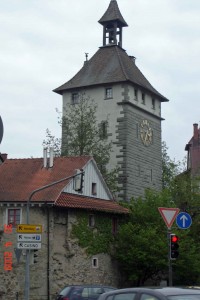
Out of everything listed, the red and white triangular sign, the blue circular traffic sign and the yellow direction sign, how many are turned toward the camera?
3

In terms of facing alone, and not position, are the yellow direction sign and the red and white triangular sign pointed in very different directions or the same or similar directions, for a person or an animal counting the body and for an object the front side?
same or similar directions

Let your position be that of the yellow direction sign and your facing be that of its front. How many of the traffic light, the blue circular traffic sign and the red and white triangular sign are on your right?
0

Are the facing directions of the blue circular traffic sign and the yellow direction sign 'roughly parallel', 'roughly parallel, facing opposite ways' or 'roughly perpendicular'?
roughly parallel

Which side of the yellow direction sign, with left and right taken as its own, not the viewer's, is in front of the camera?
front

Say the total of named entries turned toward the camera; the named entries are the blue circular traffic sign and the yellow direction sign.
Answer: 2

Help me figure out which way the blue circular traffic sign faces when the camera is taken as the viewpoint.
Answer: facing the viewer

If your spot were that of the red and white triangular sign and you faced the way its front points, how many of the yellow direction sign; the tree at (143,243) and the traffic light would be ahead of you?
0

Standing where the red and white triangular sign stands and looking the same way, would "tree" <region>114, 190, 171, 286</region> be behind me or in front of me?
behind

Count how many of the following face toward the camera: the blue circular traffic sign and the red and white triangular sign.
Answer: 2

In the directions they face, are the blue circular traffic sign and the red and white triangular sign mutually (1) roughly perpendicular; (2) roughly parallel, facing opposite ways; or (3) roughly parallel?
roughly parallel

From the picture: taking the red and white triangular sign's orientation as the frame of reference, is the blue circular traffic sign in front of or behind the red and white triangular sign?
behind
